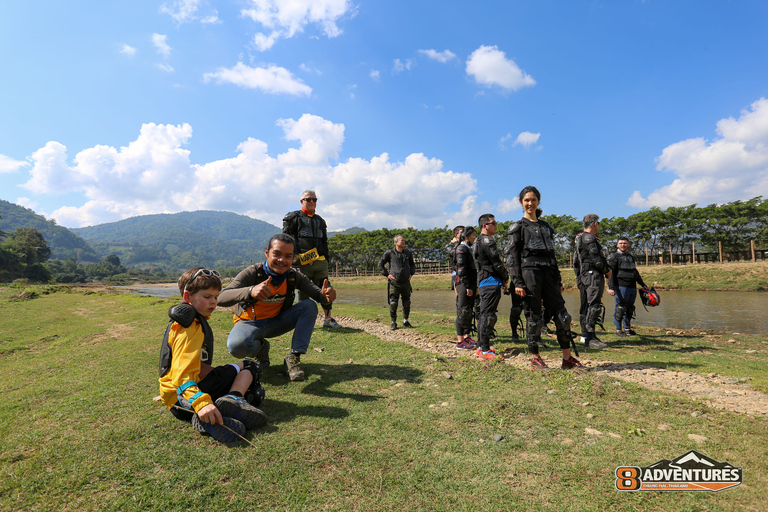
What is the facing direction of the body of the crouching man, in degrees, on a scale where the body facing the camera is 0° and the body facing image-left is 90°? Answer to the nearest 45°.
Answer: approximately 315°

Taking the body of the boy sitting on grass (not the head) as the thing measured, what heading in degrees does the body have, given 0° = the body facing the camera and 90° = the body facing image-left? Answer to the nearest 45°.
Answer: approximately 315°

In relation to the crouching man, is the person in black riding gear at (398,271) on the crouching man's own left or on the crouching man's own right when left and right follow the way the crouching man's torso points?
on the crouching man's own left

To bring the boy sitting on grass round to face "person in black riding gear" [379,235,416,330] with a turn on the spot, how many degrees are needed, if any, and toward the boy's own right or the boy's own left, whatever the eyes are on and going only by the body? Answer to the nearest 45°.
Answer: approximately 90° to the boy's own left
